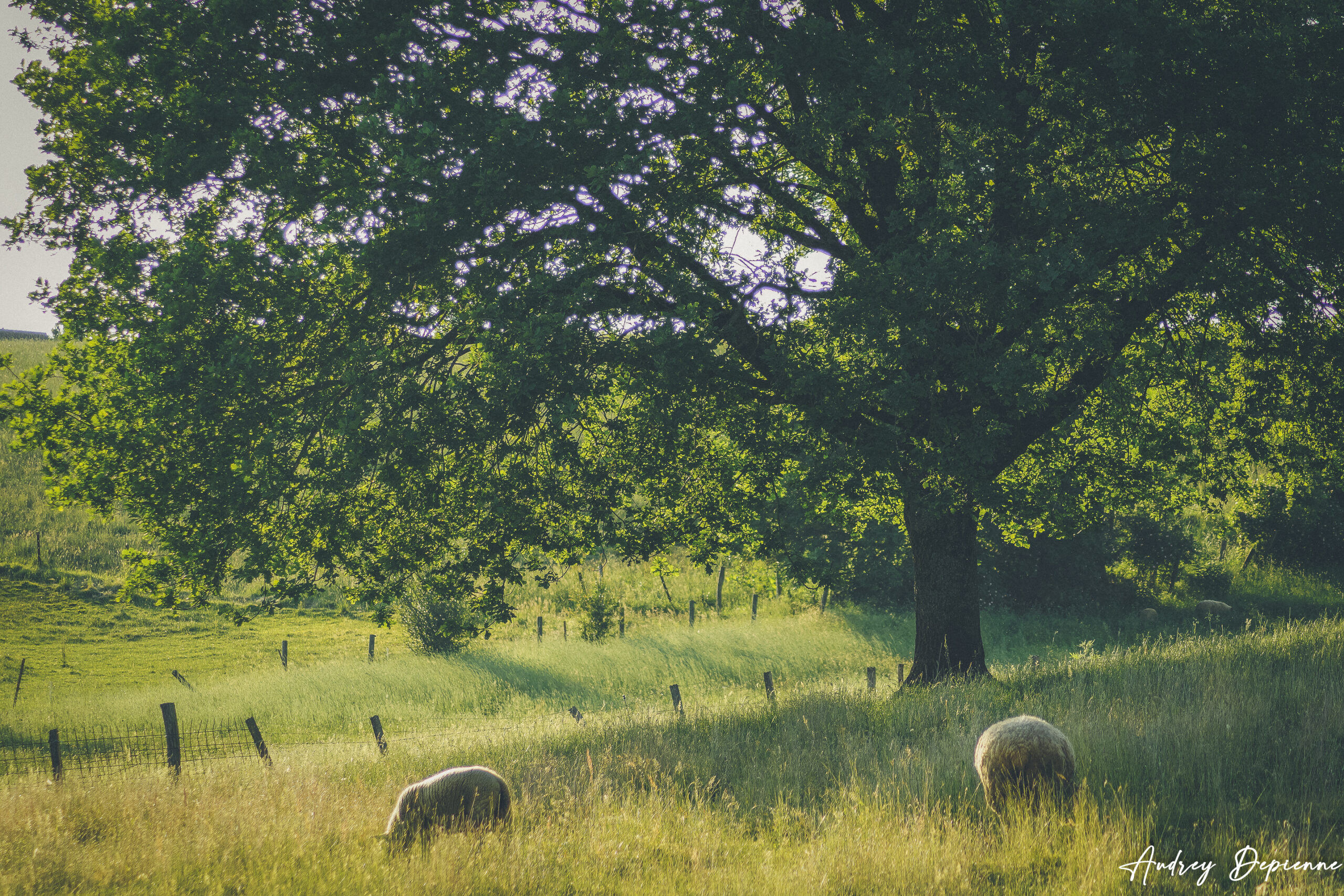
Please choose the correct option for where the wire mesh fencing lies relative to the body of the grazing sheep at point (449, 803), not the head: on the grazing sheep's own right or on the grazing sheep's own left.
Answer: on the grazing sheep's own right

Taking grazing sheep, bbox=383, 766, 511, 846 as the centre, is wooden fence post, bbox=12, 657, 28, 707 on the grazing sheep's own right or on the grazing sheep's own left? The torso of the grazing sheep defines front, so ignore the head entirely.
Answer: on the grazing sheep's own right

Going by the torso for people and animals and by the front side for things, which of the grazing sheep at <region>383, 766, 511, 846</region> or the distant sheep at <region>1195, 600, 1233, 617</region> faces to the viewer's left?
the grazing sheep

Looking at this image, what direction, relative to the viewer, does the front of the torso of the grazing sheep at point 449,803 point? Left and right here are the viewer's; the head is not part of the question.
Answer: facing to the left of the viewer

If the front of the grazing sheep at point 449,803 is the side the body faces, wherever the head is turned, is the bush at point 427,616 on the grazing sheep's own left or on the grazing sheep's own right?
on the grazing sheep's own right

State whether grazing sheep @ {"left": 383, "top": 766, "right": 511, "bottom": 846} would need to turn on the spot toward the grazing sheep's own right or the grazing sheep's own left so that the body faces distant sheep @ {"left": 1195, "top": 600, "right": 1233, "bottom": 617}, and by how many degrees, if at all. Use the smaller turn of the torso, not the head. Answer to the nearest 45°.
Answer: approximately 135° to the grazing sheep's own right
